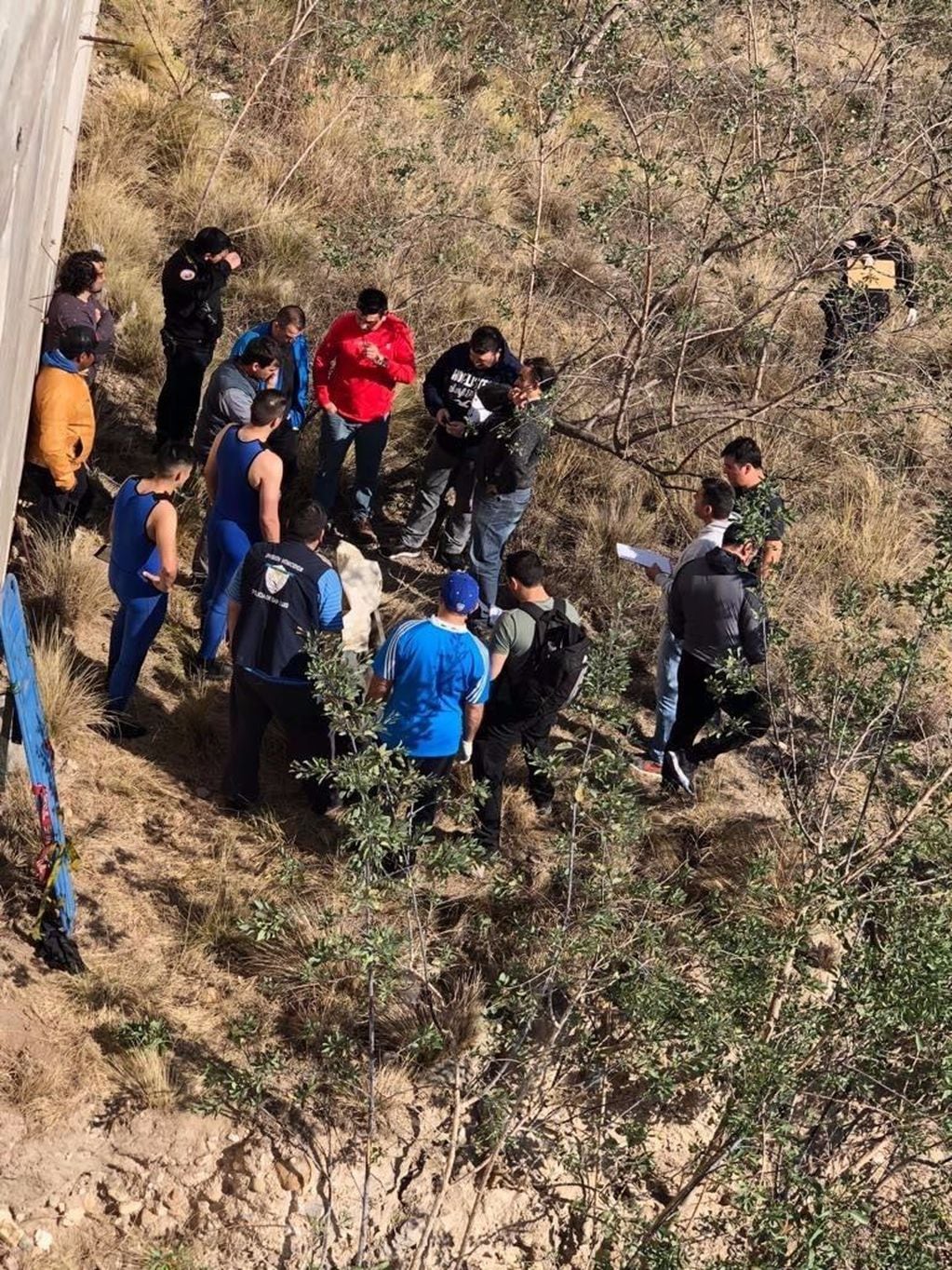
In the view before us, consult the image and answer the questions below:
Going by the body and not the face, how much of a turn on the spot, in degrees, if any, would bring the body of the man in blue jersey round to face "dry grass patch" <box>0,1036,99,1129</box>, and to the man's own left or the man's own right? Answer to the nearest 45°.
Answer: approximately 135° to the man's own left

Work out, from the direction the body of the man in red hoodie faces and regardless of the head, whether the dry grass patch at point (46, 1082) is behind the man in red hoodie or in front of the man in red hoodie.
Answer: in front

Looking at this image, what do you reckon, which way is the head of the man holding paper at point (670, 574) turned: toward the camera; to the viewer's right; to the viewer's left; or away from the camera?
to the viewer's left

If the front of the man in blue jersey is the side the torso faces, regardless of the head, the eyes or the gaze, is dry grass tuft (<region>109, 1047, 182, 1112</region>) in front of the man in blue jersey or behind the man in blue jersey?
behind

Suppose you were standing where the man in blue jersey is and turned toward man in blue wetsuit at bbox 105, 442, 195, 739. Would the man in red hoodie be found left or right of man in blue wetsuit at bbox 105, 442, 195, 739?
right

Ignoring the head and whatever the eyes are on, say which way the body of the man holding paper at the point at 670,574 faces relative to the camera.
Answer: to the viewer's left

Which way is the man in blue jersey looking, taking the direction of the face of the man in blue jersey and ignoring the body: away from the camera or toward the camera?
away from the camera

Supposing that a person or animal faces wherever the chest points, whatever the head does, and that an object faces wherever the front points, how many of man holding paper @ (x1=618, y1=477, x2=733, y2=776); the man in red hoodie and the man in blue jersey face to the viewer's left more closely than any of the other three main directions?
1

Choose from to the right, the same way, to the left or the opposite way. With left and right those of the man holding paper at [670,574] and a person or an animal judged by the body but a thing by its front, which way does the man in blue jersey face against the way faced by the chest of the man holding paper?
to the right

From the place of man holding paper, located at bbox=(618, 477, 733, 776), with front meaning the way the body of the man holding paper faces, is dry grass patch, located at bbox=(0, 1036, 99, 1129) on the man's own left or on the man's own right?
on the man's own left

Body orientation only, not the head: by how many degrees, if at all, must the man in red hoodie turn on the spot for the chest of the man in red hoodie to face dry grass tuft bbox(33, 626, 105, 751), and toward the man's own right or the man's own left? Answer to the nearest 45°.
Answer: approximately 45° to the man's own right

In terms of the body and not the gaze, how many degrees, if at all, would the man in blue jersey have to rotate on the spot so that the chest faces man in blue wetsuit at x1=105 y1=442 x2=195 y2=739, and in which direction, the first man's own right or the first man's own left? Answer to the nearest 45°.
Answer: approximately 45° to the first man's own left

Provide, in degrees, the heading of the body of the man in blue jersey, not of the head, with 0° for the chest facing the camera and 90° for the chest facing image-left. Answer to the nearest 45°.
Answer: approximately 180°

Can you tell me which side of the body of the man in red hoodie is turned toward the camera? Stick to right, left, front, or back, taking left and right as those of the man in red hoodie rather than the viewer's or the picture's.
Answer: front

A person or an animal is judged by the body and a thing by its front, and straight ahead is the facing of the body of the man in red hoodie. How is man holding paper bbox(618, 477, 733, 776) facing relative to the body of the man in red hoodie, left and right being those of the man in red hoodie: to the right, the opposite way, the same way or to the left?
to the right

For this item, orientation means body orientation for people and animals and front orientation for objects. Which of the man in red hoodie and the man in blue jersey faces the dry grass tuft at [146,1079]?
the man in red hoodie
